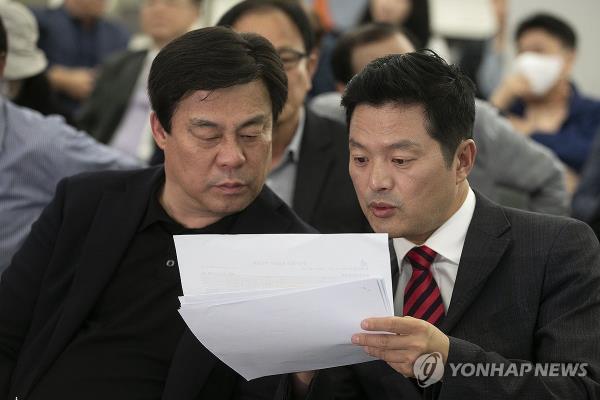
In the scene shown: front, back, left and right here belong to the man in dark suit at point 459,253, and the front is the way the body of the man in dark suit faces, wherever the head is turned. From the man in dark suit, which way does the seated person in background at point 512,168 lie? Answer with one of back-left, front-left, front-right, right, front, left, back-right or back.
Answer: back-right

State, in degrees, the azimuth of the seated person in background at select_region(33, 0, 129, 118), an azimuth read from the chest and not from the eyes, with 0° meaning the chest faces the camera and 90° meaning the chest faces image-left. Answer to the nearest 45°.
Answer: approximately 0°

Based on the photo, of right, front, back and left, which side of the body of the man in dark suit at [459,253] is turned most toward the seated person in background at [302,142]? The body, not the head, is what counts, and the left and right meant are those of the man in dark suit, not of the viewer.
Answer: right

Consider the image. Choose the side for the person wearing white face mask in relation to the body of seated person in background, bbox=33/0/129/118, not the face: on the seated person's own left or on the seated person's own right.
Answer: on the seated person's own left

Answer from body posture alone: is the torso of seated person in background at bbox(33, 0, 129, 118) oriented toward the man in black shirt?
yes

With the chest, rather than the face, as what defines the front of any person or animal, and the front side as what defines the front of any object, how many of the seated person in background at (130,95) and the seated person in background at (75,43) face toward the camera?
2

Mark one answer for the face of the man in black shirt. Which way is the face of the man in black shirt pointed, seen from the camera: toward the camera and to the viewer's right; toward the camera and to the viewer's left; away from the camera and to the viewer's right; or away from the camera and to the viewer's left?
toward the camera and to the viewer's right

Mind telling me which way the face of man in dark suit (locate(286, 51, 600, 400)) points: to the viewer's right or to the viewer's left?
to the viewer's left

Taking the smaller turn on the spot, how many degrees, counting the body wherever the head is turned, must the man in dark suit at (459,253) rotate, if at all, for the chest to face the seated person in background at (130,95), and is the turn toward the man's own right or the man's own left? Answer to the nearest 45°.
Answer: approximately 90° to the man's own right
